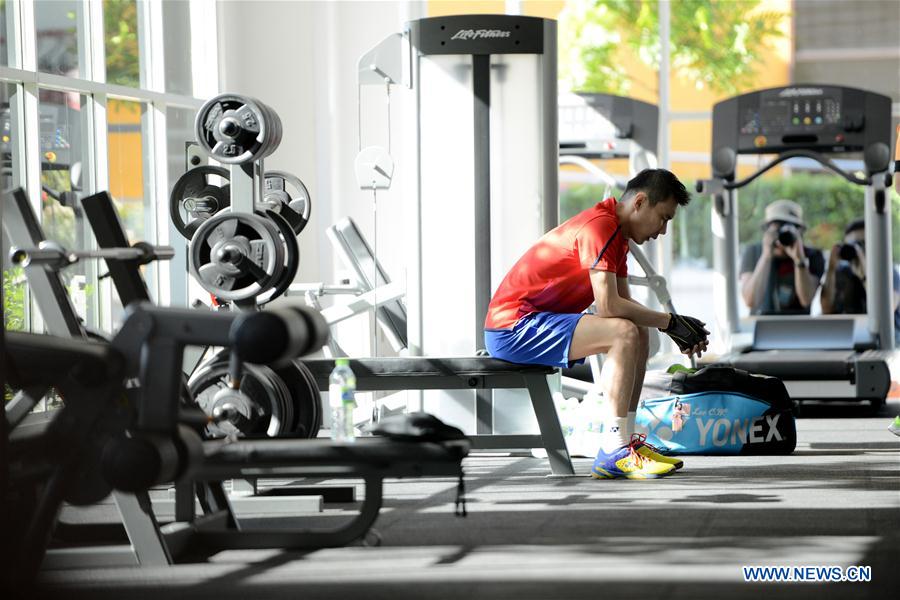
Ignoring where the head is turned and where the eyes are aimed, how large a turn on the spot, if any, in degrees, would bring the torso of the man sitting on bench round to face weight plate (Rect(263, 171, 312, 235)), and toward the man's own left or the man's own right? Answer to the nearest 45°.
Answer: approximately 180°

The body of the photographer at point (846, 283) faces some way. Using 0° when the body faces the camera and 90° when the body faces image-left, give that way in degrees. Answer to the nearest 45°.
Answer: approximately 0°

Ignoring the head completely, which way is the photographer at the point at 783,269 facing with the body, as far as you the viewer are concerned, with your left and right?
facing the viewer

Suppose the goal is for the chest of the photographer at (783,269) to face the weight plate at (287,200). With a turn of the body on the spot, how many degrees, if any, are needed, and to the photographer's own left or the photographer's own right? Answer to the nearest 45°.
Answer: approximately 45° to the photographer's own right

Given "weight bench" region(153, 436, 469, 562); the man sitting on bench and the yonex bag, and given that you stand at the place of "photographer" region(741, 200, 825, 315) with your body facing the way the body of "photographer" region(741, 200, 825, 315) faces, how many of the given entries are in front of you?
3

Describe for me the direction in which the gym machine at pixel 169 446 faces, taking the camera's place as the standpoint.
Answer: facing to the right of the viewer

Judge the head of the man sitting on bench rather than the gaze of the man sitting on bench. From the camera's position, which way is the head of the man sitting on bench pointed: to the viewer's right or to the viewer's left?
to the viewer's right

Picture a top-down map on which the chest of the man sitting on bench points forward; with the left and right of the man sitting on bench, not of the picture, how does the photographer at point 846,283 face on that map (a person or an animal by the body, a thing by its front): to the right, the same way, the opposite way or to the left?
to the right

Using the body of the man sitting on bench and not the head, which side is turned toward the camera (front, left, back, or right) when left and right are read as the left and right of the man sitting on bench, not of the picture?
right

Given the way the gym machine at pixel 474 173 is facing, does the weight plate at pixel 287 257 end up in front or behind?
in front

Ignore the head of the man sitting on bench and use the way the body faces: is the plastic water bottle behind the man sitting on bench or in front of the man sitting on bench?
behind
